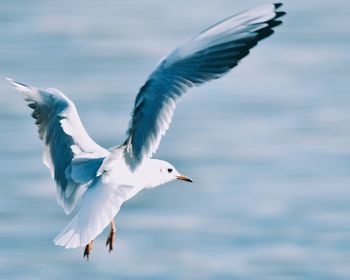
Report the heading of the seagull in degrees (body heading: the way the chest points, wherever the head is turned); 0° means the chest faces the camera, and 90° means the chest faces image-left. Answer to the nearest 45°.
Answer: approximately 225°
